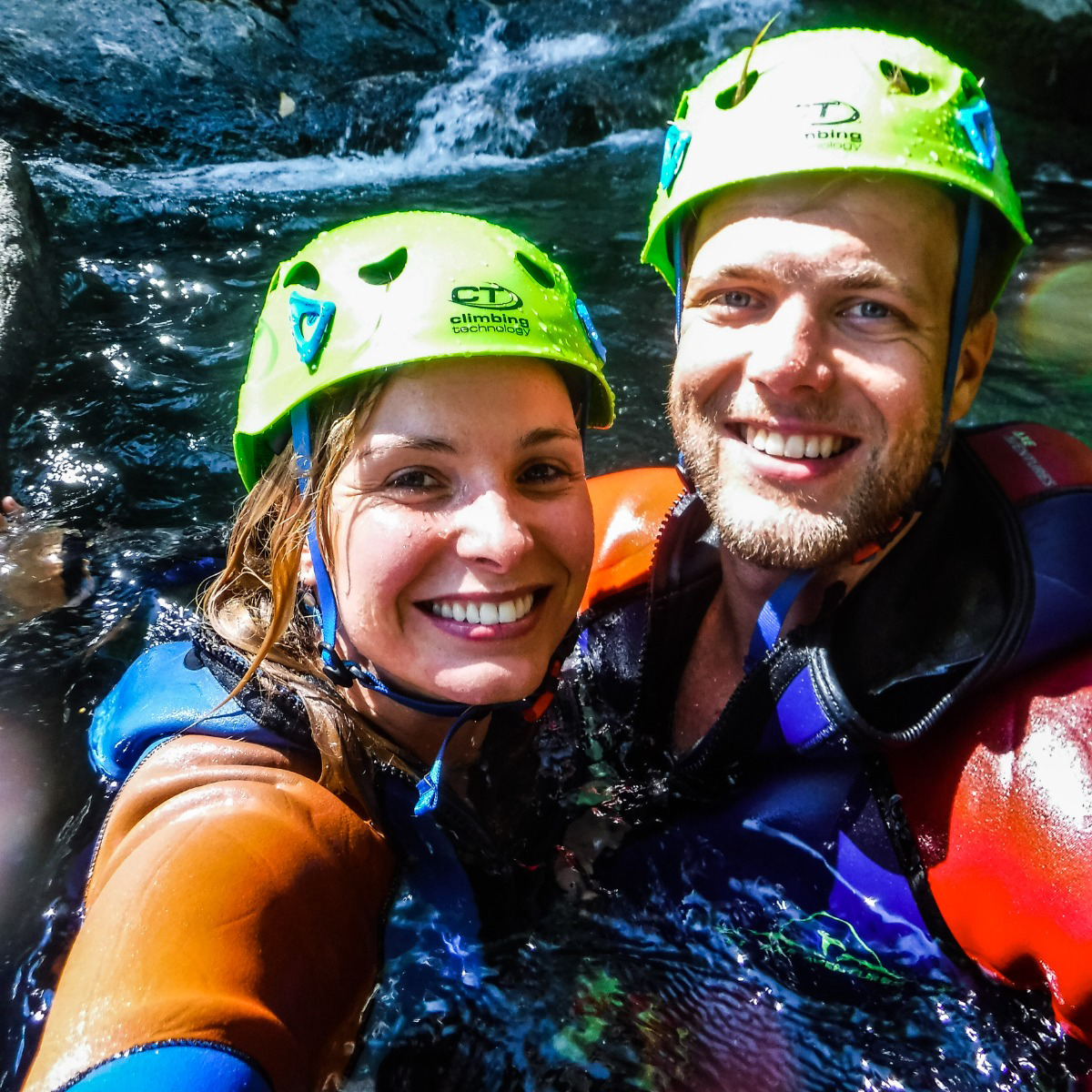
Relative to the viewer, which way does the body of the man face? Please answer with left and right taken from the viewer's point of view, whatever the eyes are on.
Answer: facing the viewer and to the left of the viewer

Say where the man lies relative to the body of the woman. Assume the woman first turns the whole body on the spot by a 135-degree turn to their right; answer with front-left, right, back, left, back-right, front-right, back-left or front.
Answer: back

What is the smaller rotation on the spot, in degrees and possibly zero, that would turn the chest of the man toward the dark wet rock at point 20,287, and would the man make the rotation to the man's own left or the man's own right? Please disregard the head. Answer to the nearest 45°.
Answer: approximately 90° to the man's own right

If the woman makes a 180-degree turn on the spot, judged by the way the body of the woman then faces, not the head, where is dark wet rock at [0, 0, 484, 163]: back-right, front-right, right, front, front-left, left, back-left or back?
front-right

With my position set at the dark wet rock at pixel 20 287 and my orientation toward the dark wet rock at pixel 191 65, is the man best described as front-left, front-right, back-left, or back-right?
back-right

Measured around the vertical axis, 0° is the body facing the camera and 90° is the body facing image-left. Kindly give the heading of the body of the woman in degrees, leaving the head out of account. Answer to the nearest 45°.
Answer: approximately 315°

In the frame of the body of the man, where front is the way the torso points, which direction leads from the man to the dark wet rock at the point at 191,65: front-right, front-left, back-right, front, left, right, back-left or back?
right
